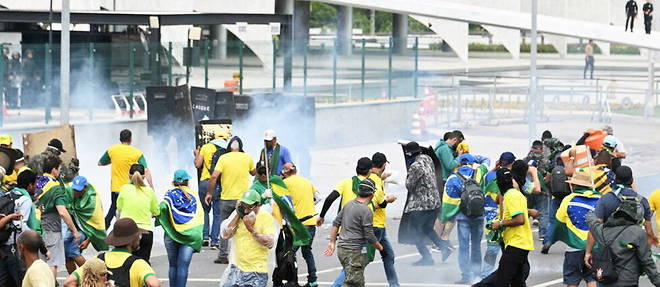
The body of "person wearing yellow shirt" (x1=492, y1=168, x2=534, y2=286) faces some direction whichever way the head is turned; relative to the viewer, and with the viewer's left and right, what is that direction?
facing to the left of the viewer

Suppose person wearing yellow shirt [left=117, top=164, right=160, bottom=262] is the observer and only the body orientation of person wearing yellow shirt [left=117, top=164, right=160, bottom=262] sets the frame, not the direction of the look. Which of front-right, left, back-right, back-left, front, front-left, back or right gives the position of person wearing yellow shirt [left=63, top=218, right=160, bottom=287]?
back

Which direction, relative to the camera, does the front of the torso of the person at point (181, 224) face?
away from the camera

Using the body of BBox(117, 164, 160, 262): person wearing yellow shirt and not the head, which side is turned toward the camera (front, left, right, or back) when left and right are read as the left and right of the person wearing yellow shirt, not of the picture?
back

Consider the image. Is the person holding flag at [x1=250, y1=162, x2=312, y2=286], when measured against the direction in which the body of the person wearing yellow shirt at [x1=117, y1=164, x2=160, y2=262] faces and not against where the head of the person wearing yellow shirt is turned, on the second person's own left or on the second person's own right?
on the second person's own right

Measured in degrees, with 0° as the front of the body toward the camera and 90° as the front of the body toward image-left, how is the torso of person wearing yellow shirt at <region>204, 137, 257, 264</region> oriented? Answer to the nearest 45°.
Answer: approximately 180°
